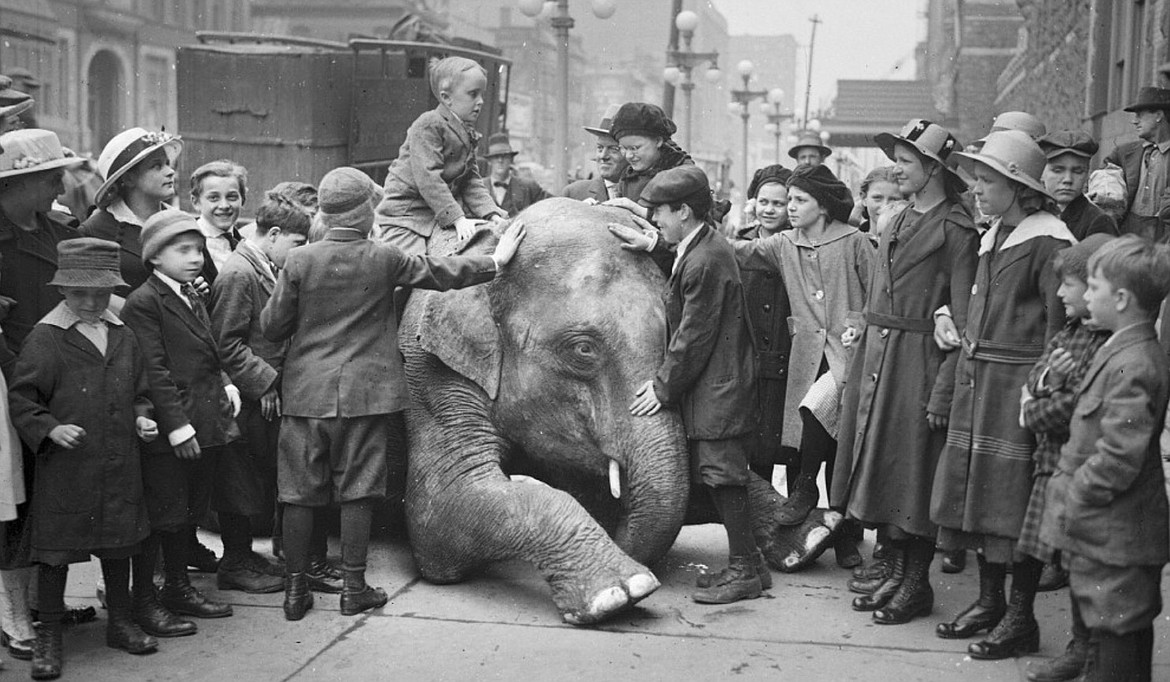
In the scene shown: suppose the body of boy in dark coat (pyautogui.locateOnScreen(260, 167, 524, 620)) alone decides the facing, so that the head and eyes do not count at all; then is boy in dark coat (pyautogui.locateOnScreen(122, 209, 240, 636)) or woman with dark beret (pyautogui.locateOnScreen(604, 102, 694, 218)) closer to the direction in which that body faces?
the woman with dark beret

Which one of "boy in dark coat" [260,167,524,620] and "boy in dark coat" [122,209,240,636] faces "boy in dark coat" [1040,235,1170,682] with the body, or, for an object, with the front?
"boy in dark coat" [122,209,240,636]

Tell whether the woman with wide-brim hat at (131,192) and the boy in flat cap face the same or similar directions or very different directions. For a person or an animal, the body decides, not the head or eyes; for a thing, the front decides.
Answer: very different directions

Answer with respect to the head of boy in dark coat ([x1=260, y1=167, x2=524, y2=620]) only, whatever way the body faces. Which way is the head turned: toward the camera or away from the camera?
away from the camera

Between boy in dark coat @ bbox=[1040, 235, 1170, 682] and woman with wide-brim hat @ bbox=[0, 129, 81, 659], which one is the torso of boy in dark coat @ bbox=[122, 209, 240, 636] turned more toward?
the boy in dark coat

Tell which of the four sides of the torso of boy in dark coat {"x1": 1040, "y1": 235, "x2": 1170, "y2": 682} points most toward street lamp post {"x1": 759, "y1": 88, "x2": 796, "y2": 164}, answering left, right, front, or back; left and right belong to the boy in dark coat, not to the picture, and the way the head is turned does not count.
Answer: right

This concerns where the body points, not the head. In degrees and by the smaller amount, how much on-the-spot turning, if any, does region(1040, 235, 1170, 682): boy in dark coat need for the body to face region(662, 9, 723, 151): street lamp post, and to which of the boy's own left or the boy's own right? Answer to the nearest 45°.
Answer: approximately 90° to the boy's own right

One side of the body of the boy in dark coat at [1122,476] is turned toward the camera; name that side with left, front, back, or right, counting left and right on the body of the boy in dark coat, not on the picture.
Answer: left

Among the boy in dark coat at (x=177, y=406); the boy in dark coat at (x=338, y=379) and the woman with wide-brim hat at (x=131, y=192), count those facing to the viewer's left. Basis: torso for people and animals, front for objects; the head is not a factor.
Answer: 0

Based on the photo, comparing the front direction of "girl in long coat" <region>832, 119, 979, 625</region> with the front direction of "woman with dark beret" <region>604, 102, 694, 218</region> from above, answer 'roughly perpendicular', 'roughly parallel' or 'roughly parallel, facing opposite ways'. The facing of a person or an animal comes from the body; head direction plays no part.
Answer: roughly parallel

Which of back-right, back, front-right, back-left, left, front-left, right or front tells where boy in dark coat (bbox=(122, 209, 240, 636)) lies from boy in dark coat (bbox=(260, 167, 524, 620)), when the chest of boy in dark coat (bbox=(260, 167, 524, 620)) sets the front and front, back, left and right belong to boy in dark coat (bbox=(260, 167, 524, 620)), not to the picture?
left

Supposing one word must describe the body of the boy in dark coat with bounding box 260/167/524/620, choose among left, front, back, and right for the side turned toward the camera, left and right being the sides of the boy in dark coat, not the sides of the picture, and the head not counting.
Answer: back

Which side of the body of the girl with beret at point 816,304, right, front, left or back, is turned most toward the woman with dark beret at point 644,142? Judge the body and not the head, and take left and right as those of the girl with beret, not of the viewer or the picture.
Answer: right

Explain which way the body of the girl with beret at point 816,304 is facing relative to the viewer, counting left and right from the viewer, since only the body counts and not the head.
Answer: facing the viewer and to the left of the viewer
